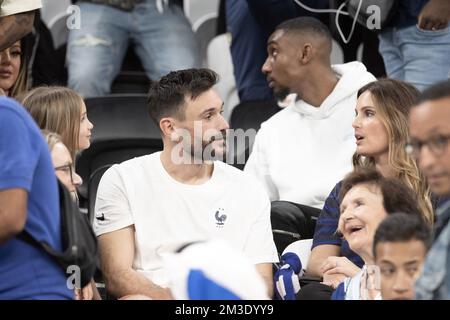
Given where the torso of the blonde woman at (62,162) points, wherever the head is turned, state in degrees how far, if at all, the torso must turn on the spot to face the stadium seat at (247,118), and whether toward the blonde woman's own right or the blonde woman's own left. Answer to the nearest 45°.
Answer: approximately 45° to the blonde woman's own left

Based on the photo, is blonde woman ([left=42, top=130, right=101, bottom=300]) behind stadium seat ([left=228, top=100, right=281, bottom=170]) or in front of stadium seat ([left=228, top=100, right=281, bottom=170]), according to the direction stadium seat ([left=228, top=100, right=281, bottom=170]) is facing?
in front

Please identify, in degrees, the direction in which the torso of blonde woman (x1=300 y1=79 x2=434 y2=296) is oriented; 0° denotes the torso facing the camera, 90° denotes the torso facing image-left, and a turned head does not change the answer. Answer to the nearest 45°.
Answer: approximately 45°

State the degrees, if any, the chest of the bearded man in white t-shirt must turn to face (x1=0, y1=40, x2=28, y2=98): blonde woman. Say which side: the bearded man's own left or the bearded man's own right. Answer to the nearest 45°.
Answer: approximately 135° to the bearded man's own right

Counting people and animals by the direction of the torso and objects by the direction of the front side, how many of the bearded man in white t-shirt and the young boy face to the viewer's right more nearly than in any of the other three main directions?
0

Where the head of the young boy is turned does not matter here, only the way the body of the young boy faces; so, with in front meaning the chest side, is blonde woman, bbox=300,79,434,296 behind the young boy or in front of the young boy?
behind
